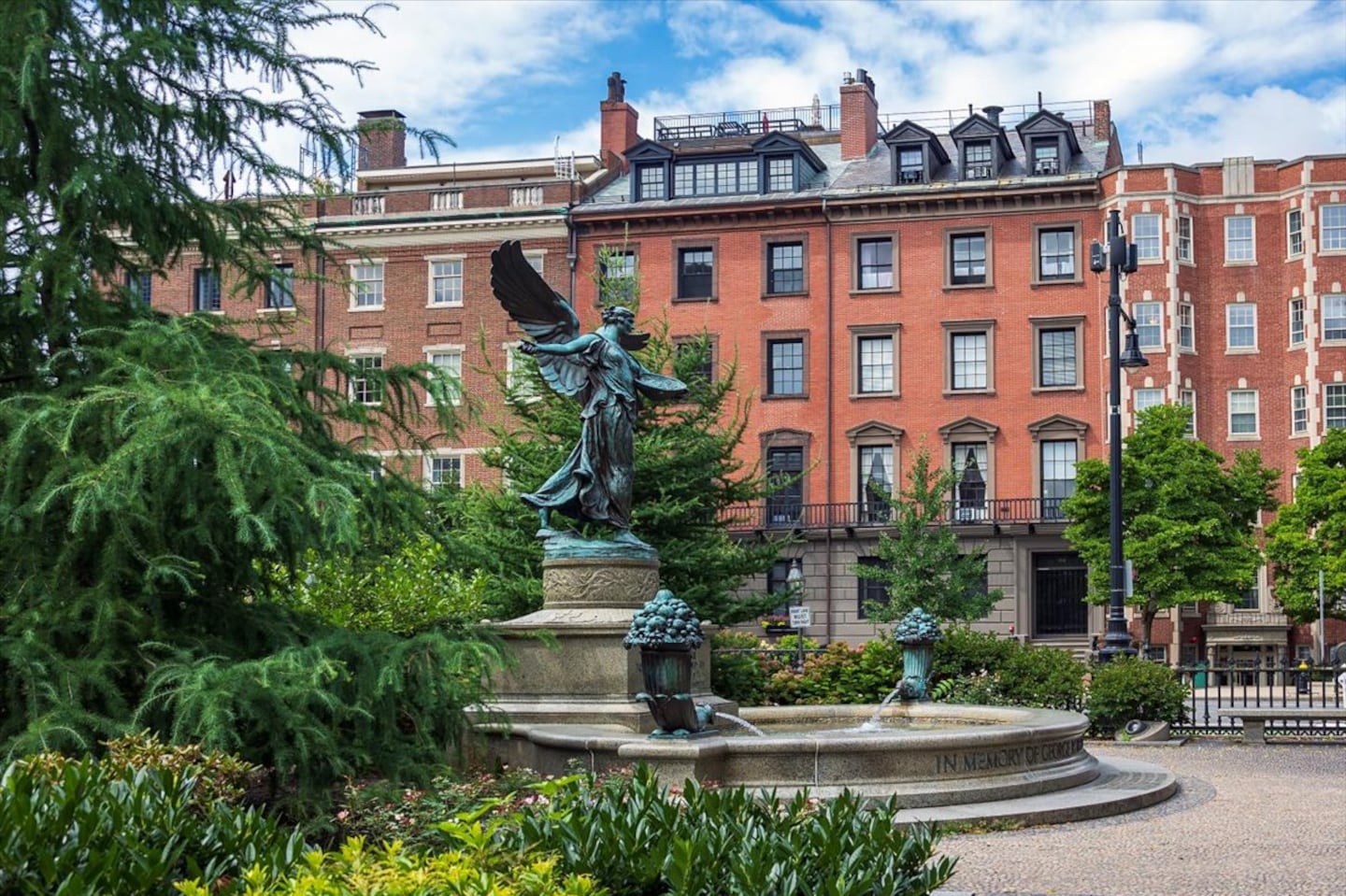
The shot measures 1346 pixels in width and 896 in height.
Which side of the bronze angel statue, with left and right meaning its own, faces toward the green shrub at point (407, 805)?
right

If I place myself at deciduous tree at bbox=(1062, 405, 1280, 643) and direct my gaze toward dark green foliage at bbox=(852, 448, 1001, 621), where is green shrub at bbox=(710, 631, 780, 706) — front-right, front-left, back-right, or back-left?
front-left

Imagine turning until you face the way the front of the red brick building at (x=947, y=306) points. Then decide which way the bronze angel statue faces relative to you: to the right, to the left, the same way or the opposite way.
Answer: to the left

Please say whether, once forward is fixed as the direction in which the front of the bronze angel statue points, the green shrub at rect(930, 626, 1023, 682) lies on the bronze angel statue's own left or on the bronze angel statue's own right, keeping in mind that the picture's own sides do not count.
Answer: on the bronze angel statue's own left

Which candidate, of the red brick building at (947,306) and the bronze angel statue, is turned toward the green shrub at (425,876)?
the red brick building

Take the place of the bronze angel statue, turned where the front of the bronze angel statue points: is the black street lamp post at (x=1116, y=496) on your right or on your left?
on your left

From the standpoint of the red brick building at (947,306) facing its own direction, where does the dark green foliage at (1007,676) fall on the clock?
The dark green foliage is roughly at 12 o'clock from the red brick building.

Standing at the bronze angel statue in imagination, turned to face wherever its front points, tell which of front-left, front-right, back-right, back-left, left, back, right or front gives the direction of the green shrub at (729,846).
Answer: right

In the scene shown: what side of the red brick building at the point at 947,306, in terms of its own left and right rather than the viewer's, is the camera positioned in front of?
front

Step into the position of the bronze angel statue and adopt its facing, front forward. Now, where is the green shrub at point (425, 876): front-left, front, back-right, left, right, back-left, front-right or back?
right

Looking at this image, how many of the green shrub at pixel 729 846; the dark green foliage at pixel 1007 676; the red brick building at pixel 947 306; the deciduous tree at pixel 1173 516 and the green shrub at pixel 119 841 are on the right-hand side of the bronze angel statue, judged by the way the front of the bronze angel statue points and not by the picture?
2

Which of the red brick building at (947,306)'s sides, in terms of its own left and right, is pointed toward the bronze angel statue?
front

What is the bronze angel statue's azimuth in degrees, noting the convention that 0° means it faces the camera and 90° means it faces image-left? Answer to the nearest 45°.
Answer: approximately 270°

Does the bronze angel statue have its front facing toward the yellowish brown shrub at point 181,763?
no

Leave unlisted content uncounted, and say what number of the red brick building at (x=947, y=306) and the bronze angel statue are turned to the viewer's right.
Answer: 1

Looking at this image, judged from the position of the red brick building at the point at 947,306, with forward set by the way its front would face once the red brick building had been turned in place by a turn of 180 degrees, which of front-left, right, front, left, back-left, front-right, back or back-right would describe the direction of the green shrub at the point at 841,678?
back

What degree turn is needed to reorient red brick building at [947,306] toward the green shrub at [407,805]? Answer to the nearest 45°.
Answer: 0° — it already faces it

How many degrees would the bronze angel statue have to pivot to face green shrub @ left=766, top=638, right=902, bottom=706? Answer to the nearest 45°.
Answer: approximately 45° to its left
